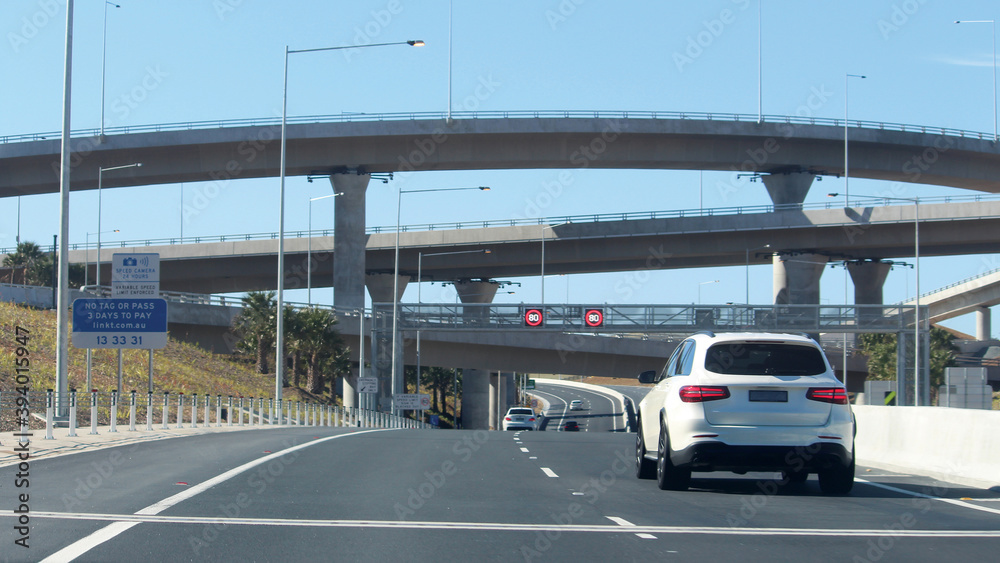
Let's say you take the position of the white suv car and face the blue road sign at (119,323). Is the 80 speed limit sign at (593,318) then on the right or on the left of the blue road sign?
right

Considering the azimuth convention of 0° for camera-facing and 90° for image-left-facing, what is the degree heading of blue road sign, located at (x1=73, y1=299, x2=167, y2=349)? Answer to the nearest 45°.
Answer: approximately 0°

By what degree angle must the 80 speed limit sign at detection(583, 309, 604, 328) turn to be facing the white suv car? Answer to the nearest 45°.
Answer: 0° — it already faces it

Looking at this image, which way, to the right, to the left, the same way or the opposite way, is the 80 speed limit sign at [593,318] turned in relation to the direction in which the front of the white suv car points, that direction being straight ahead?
the opposite way

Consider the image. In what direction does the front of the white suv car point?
away from the camera

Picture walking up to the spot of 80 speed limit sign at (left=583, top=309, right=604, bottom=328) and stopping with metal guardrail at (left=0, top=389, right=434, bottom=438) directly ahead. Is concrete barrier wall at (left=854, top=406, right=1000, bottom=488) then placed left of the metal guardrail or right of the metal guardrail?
left

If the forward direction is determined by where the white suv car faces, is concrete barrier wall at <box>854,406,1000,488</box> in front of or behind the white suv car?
in front

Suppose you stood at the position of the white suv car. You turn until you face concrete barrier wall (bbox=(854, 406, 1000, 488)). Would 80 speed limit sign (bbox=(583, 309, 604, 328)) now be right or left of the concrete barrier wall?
left

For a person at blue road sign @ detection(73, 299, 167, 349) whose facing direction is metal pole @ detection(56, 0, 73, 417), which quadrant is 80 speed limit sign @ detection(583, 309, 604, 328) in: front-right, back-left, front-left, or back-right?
back-left

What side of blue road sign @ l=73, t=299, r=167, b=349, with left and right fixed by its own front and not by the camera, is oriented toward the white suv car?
front

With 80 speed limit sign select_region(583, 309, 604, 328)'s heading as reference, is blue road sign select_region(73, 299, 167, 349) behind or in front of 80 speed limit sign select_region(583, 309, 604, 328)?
in front

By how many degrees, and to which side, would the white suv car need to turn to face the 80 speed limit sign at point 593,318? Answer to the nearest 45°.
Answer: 0° — it already faces it
